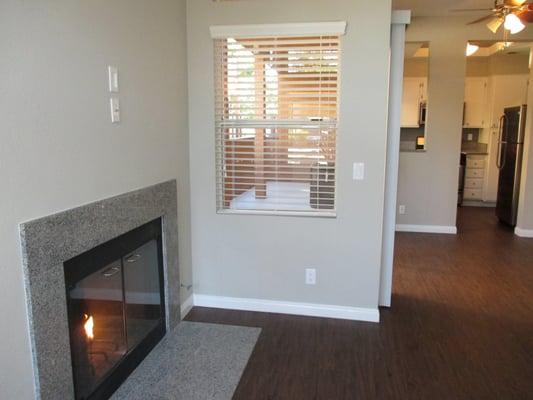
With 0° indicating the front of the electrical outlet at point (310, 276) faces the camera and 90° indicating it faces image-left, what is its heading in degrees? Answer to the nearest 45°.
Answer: approximately 0°

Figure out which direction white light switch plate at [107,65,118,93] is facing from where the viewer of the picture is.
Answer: facing the viewer and to the right of the viewer

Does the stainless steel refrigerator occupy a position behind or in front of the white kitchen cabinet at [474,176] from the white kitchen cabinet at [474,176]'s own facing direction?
in front

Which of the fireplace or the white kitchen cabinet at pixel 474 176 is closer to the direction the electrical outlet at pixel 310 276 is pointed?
the fireplace

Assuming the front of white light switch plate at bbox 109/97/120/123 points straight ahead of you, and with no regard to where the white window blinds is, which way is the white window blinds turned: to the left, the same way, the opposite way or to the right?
to the right

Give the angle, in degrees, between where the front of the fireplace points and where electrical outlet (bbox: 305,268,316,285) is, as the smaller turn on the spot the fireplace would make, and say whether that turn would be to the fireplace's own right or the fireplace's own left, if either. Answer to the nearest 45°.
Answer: approximately 45° to the fireplace's own left

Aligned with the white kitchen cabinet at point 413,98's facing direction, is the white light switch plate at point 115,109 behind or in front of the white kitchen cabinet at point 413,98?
in front

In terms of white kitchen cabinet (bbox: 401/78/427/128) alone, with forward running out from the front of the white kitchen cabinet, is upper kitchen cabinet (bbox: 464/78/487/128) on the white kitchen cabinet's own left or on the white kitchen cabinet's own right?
on the white kitchen cabinet's own left

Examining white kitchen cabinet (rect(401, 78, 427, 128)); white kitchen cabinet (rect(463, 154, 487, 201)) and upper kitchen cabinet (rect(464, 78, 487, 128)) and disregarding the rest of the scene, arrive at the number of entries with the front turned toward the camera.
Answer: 3

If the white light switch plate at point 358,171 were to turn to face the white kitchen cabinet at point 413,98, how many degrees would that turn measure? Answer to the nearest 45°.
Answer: approximately 180°

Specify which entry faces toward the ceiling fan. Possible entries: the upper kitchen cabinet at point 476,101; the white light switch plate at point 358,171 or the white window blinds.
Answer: the upper kitchen cabinet

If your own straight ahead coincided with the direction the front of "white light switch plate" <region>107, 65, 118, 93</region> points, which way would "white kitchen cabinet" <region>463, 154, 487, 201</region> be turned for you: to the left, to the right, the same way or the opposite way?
to the right
